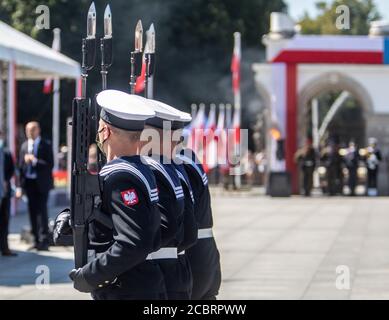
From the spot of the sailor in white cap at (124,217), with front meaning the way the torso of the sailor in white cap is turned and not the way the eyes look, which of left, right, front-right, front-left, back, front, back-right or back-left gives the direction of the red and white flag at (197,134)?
front-right

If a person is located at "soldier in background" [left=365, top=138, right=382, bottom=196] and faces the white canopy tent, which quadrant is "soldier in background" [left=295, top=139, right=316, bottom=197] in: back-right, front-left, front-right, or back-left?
front-right

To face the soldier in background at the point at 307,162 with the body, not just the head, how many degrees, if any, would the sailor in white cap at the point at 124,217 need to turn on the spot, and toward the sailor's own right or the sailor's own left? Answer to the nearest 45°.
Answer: approximately 45° to the sailor's own right

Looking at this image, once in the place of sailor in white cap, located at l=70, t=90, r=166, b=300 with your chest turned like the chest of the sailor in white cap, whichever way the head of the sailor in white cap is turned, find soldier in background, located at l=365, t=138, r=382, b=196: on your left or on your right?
on your right

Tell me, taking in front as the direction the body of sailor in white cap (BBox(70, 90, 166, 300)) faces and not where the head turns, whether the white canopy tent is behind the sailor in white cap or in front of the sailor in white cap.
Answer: in front

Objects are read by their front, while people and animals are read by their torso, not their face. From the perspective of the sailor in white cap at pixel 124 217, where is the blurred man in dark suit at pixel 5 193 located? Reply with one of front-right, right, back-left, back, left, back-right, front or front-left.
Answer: front-right

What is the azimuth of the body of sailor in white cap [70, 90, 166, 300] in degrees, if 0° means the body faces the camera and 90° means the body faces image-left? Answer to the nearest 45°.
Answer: approximately 135°

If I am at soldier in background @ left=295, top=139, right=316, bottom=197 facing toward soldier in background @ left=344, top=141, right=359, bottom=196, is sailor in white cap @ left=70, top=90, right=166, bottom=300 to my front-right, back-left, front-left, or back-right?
back-right
